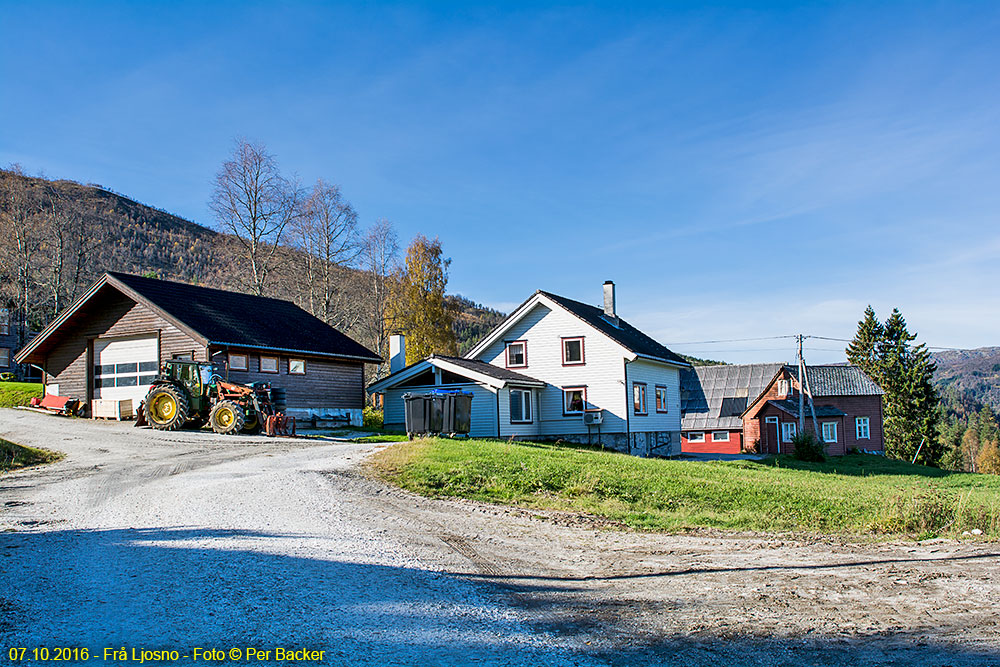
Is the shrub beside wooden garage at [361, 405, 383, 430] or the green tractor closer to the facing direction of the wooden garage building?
the green tractor

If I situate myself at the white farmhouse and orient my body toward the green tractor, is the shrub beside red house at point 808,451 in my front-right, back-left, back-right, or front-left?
back-left

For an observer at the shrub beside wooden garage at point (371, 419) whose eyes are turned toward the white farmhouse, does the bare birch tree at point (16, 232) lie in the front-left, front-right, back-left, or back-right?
back-left

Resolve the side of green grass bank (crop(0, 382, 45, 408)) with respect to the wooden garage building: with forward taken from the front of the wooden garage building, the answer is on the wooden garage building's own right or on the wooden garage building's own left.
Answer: on the wooden garage building's own right

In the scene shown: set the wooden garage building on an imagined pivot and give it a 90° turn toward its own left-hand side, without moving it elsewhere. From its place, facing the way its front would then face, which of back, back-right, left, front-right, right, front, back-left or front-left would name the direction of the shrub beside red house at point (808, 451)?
front-left

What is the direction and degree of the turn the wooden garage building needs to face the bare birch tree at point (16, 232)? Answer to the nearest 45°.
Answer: approximately 135° to its right

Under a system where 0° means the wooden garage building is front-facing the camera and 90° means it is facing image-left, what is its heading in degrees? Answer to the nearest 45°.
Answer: approximately 45°

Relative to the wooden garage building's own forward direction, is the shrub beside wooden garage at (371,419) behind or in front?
behind

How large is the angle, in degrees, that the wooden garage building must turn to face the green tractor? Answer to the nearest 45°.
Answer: approximately 45° to its left

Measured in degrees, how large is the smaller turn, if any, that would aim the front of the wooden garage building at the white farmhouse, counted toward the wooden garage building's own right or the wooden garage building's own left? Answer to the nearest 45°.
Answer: approximately 135° to the wooden garage building's own left
